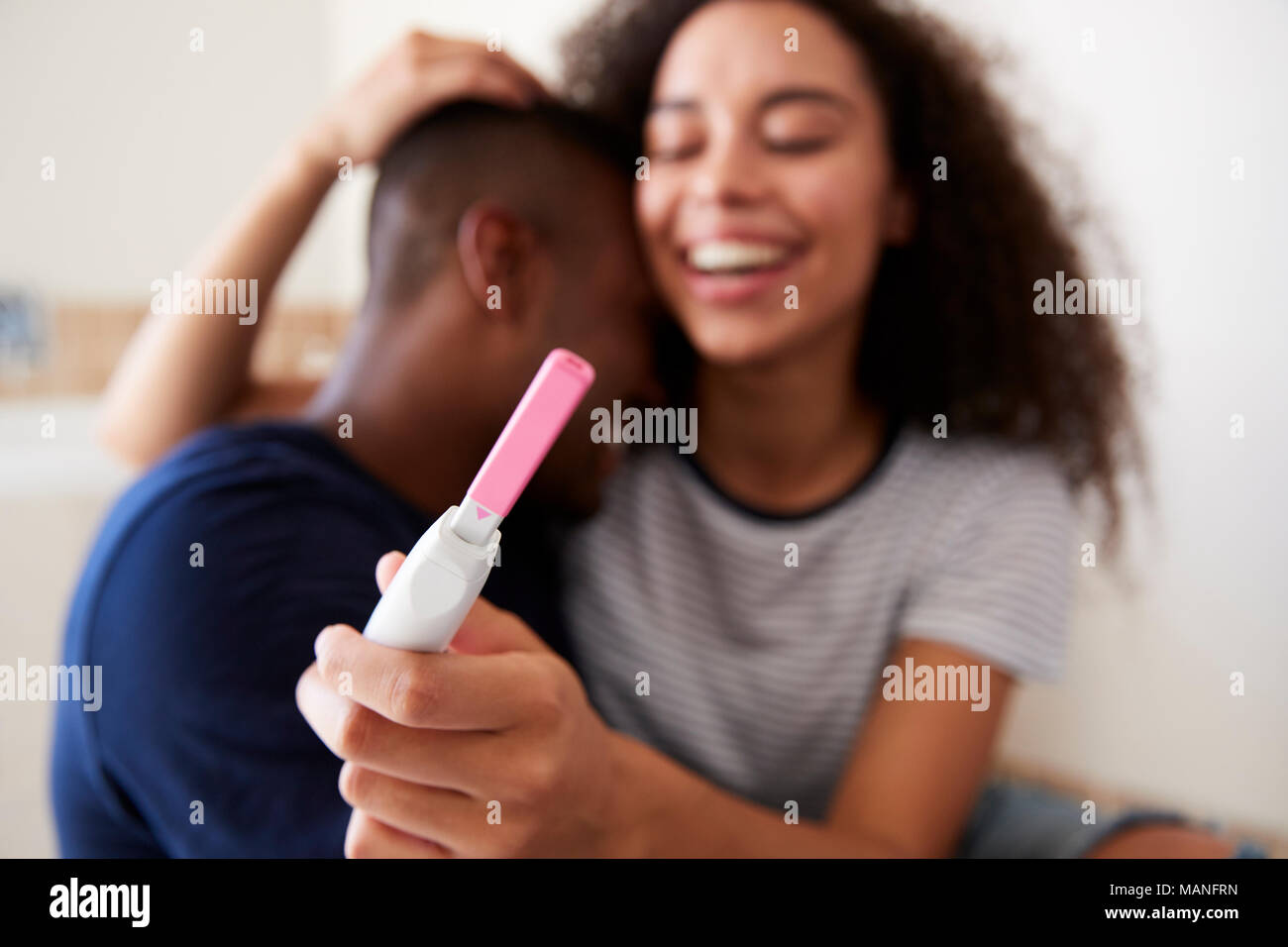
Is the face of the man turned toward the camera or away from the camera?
away from the camera

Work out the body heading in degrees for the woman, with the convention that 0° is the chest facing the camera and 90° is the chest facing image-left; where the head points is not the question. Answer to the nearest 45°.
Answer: approximately 45°
